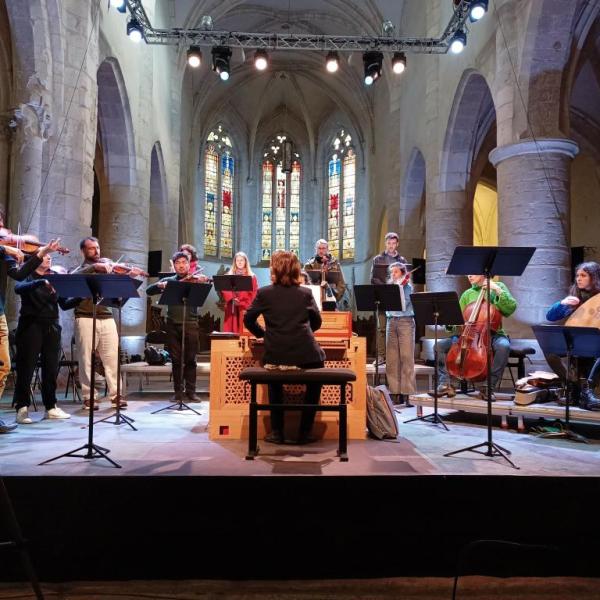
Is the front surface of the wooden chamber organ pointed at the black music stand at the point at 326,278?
no

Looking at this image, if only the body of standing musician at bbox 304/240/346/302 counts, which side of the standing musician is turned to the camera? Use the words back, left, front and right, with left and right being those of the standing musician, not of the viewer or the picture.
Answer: front

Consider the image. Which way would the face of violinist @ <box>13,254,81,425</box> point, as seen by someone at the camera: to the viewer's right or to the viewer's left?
to the viewer's right

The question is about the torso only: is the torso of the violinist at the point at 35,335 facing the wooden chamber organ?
yes

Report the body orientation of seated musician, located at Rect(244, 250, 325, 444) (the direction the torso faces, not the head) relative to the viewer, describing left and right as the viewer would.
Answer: facing away from the viewer

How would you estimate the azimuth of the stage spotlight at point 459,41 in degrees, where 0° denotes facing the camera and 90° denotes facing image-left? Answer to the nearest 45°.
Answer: approximately 45°

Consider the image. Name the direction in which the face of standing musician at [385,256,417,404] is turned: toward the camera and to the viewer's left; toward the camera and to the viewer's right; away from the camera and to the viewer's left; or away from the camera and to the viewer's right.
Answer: toward the camera and to the viewer's left

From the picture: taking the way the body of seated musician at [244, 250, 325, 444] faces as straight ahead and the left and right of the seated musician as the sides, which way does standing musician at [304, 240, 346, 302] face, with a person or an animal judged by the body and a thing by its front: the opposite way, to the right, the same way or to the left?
the opposite way

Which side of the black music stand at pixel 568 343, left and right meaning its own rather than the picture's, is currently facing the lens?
back

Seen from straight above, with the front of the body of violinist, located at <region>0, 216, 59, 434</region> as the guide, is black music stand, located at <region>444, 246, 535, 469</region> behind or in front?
in front

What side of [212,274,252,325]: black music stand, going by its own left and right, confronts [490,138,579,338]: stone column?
right

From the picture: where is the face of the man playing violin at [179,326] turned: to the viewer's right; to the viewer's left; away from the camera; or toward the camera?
toward the camera

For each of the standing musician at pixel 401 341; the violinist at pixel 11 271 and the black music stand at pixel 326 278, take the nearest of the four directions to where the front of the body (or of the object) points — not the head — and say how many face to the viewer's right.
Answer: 1

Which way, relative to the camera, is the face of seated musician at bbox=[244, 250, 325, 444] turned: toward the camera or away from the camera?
away from the camera

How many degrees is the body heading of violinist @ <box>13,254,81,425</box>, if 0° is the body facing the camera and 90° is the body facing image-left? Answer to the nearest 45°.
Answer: approximately 315°

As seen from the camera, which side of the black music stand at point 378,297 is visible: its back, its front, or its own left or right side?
back
